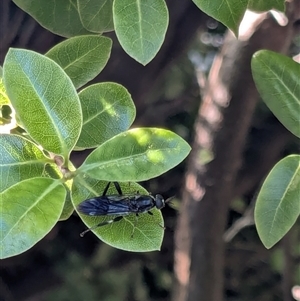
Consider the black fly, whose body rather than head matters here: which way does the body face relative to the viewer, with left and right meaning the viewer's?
facing to the right of the viewer
